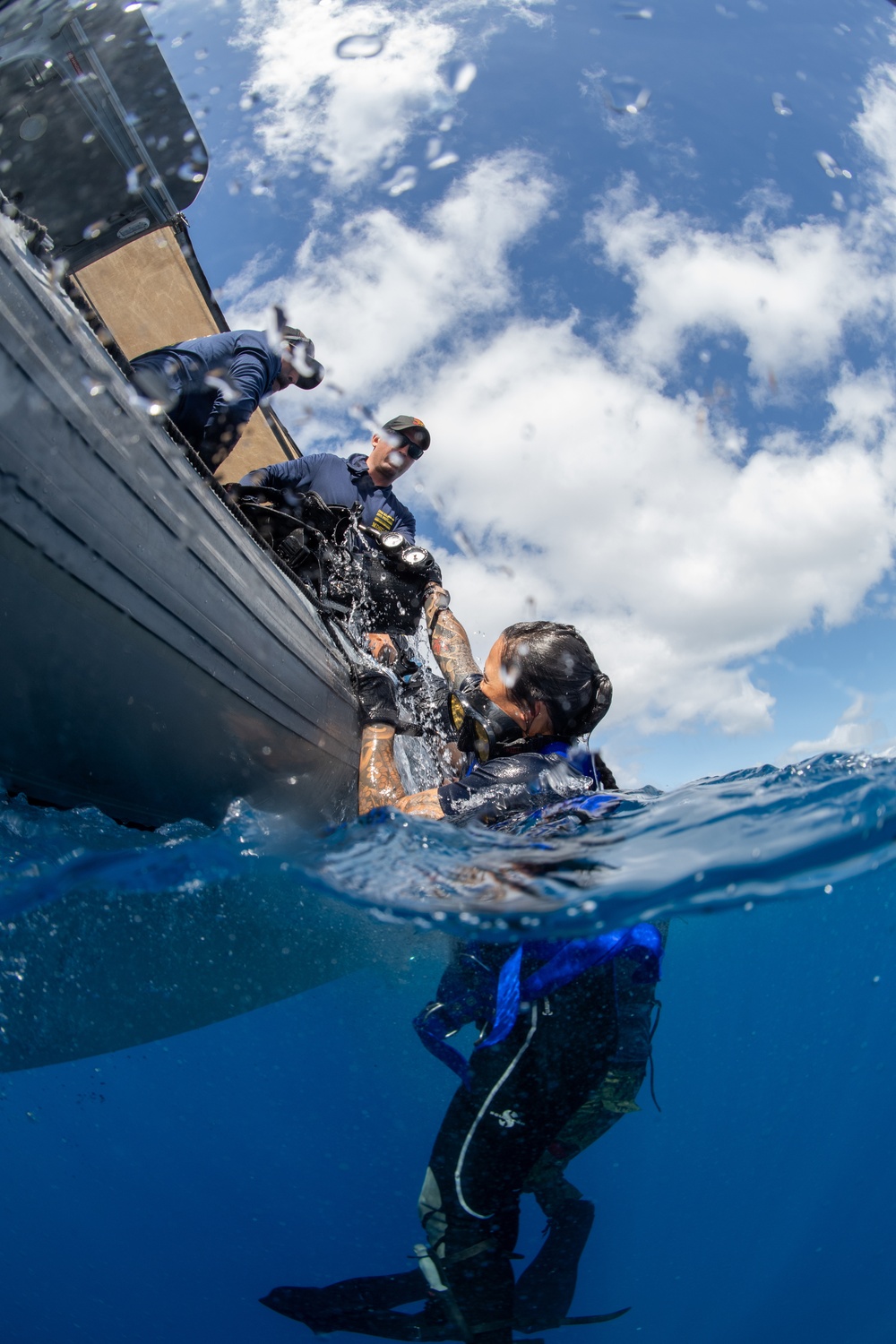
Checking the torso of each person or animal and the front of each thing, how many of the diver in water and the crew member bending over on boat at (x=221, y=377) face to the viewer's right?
1

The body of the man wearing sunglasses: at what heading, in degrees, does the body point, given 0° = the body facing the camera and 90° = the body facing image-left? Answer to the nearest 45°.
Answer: approximately 315°

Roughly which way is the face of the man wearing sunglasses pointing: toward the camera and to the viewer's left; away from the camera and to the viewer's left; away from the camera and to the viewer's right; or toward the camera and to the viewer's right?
toward the camera and to the viewer's right

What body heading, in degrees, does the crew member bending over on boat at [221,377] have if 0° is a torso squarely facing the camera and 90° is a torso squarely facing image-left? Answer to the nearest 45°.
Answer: approximately 270°

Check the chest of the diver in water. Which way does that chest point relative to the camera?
to the viewer's left

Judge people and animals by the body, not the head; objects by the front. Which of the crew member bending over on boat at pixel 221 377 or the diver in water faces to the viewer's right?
the crew member bending over on boat
